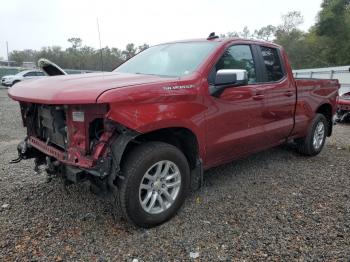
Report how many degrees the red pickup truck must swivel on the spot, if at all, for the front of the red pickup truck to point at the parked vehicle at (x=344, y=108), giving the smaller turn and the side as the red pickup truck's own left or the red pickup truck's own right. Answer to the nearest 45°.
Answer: approximately 180°

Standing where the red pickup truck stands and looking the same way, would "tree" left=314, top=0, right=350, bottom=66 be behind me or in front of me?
behind

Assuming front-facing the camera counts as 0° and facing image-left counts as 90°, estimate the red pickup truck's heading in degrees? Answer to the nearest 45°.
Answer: approximately 45°
